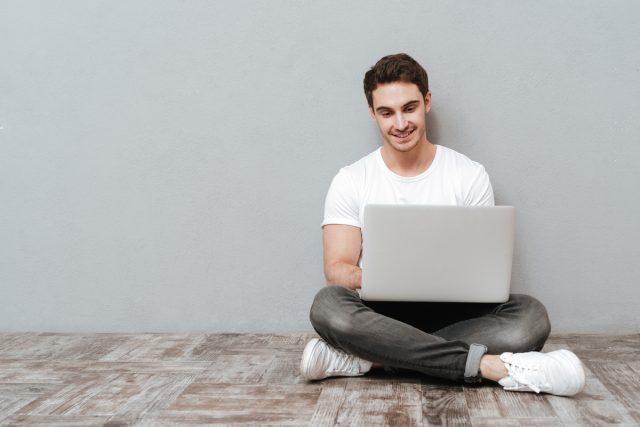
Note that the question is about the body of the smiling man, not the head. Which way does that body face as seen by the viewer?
toward the camera

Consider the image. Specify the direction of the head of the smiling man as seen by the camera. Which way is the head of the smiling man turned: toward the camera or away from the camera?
toward the camera
